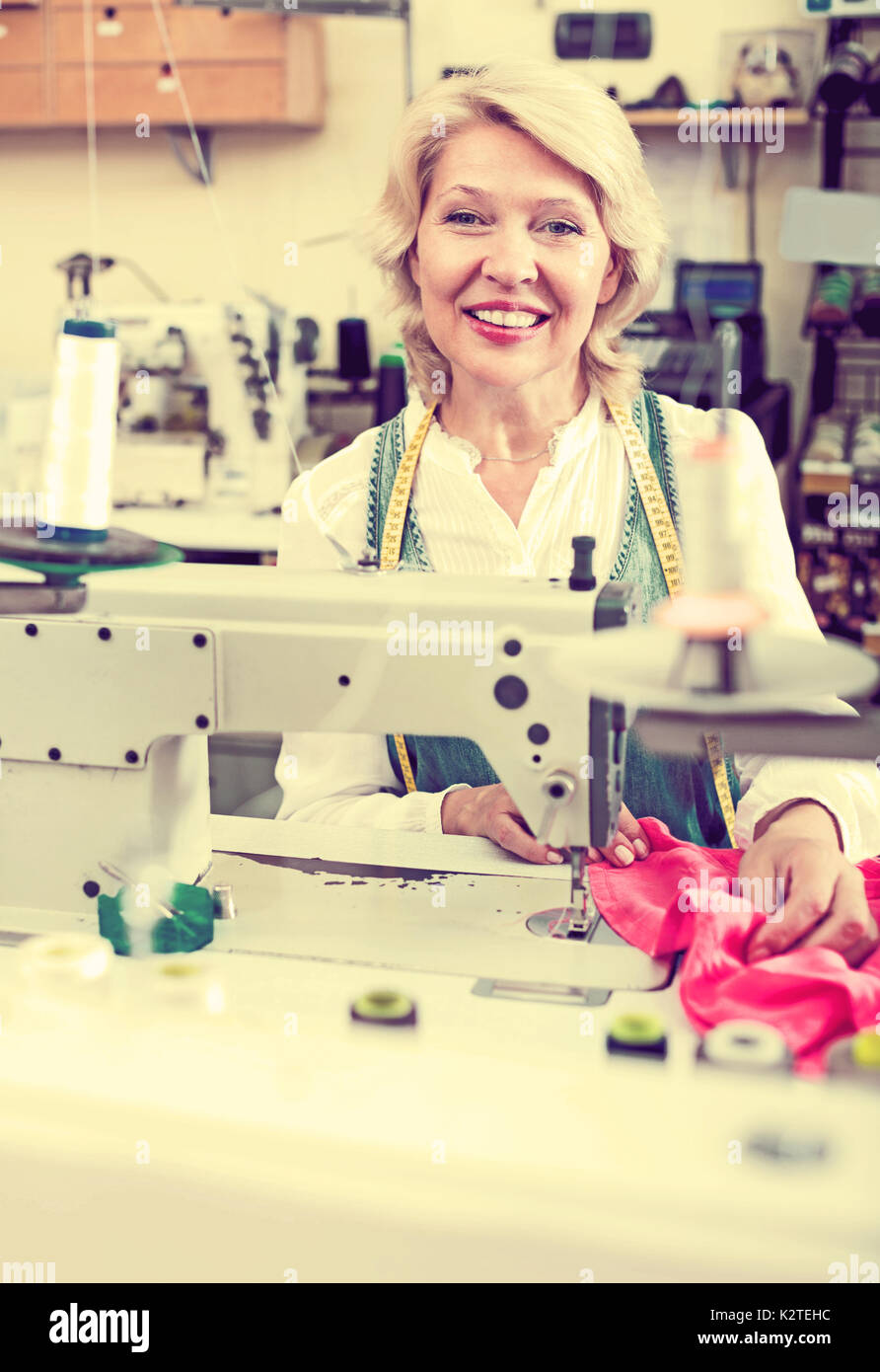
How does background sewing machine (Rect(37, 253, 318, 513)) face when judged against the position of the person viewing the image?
facing the viewer

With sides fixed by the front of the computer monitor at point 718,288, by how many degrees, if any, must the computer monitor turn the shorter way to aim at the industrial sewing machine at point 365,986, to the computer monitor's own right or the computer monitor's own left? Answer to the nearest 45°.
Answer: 0° — it already faces it

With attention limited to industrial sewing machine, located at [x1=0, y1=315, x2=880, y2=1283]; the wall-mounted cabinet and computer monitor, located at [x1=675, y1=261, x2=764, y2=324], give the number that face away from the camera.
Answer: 1

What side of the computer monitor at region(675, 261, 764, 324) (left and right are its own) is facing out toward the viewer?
front

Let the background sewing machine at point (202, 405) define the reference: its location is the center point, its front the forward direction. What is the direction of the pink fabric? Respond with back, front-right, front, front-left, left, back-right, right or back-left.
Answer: front

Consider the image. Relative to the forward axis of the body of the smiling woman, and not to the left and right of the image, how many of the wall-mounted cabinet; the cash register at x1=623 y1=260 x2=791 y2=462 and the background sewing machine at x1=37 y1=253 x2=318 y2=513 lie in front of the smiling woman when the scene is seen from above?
0

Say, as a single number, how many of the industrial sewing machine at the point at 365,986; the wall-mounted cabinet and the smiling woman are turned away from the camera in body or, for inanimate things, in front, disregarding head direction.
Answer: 1

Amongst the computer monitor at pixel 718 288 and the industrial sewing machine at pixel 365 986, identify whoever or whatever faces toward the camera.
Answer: the computer monitor

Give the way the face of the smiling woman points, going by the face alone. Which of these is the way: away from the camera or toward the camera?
toward the camera

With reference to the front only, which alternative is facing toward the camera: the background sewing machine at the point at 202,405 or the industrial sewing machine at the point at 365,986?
the background sewing machine

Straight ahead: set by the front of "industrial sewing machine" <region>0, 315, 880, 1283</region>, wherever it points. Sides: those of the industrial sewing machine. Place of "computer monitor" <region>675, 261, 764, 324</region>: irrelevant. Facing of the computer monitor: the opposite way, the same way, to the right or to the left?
the opposite way

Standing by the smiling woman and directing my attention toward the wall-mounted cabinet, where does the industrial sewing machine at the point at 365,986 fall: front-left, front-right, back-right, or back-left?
back-left

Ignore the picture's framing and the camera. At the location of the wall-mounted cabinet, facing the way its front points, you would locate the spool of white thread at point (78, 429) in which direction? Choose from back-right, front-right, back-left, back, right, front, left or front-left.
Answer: front

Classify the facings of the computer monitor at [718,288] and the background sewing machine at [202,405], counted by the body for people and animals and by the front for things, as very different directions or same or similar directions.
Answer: same or similar directions

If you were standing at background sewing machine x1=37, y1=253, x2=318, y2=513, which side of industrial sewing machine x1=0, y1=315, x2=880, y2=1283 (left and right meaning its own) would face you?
front

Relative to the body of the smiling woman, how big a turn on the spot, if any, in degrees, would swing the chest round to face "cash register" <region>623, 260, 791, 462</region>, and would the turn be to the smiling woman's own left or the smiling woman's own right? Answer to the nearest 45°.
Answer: approximately 180°
